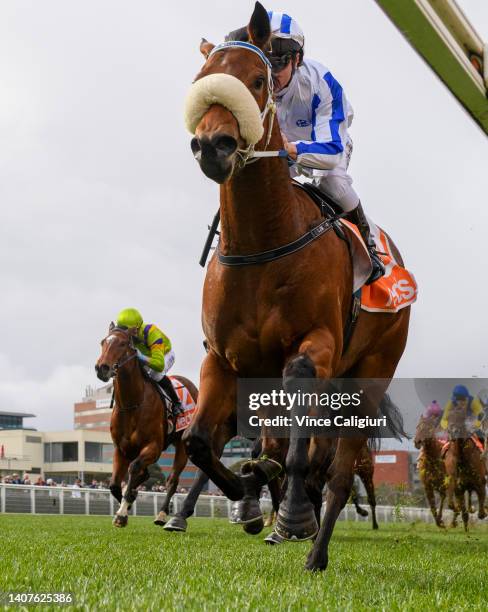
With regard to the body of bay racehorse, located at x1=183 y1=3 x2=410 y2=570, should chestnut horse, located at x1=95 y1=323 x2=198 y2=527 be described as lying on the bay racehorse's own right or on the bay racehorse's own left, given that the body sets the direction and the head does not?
on the bay racehorse's own right

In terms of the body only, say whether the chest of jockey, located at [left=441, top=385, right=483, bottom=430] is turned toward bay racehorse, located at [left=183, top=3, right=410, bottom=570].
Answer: yes

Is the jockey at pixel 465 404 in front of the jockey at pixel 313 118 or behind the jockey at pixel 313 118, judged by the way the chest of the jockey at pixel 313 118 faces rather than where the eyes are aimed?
behind

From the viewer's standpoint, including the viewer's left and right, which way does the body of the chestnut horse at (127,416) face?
facing the viewer and to the left of the viewer

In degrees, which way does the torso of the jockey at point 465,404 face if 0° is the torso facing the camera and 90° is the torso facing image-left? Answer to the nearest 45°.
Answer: approximately 0°

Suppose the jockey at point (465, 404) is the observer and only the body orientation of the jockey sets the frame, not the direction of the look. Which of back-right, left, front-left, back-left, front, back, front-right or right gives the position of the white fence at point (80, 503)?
back-right

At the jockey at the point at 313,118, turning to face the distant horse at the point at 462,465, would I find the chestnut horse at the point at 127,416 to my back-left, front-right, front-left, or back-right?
front-left

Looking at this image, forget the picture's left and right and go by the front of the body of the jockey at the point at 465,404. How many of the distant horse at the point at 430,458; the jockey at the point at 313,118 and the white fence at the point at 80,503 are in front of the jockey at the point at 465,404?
1

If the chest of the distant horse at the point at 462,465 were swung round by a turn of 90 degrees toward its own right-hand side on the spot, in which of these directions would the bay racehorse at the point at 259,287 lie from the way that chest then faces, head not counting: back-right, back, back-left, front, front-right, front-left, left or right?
left

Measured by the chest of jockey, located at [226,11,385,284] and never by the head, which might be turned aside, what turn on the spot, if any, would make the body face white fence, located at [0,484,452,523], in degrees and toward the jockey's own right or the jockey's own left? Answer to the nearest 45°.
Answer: approximately 135° to the jockey's own right
